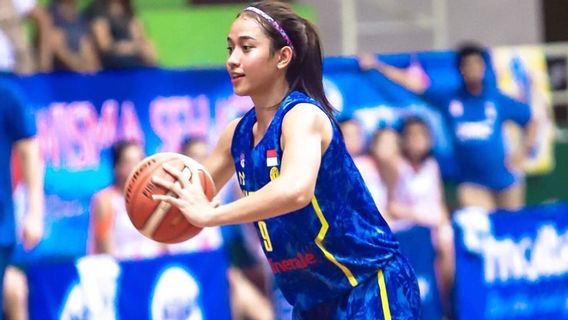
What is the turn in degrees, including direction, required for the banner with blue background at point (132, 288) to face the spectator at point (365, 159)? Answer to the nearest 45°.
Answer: approximately 135° to its left

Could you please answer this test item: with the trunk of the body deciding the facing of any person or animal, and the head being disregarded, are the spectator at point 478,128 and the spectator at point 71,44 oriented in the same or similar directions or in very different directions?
same or similar directions

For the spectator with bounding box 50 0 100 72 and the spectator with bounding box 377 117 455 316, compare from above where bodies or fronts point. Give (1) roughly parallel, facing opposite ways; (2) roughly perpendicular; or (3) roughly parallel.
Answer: roughly parallel

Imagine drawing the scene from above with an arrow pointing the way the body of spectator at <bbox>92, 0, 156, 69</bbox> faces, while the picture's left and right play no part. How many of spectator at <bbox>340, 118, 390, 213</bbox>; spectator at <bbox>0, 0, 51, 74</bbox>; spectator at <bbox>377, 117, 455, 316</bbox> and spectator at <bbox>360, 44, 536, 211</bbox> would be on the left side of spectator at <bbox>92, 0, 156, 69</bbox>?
3

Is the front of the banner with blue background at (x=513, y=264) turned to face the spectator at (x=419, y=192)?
no

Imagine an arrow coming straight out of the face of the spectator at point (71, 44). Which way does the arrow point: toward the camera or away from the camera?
toward the camera

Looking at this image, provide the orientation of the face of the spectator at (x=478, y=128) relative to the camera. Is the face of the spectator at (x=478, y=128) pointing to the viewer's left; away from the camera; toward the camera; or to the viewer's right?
toward the camera

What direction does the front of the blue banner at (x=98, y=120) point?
toward the camera

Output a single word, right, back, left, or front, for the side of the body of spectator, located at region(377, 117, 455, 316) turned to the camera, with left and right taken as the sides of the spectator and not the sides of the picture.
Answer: front

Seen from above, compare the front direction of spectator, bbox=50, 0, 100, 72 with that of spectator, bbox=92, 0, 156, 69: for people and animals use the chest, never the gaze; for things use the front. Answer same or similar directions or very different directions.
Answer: same or similar directions

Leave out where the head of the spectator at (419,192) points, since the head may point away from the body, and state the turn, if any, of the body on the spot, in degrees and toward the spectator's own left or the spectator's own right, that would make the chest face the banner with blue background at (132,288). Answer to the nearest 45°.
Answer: approximately 45° to the spectator's own right

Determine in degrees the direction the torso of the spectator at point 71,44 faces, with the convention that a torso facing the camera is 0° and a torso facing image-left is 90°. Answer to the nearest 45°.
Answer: approximately 0°

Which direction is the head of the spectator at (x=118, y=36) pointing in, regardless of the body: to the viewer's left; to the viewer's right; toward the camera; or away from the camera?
toward the camera

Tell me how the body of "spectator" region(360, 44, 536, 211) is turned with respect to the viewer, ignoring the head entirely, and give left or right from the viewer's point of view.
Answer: facing the viewer

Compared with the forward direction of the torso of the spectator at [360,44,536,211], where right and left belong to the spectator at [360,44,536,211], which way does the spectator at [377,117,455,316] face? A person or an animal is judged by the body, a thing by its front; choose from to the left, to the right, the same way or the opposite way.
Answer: the same way

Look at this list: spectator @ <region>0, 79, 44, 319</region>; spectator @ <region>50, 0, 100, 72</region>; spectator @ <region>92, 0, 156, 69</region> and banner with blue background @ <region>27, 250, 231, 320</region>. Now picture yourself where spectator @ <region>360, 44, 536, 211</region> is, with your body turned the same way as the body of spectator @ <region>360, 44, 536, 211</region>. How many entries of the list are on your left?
0

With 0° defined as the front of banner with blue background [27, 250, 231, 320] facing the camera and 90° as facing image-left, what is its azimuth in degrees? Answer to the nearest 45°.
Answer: approximately 0°
